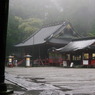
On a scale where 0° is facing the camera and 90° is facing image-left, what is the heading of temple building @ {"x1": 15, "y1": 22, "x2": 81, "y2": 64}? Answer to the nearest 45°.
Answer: approximately 45°

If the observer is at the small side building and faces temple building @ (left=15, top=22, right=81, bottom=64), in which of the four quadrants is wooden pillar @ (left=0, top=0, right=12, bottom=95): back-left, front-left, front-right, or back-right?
back-left

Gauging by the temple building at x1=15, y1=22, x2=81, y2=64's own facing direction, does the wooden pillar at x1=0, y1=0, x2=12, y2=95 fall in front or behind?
in front

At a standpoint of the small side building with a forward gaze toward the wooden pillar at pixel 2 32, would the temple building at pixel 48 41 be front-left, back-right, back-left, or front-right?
back-right

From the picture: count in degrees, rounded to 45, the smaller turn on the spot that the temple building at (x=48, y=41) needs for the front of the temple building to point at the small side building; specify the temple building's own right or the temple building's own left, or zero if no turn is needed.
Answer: approximately 90° to the temple building's own left
